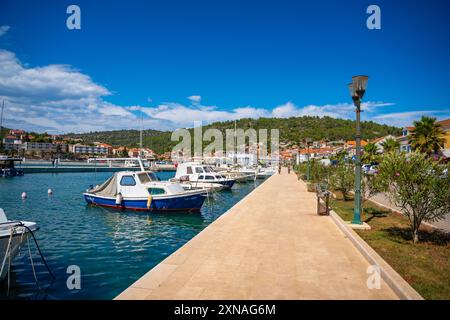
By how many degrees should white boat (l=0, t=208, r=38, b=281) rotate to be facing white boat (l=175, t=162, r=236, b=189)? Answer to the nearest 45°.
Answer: approximately 45° to its left

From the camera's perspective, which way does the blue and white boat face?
to the viewer's right

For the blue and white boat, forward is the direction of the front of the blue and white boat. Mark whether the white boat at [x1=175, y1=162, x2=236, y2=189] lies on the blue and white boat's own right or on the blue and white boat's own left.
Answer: on the blue and white boat's own left

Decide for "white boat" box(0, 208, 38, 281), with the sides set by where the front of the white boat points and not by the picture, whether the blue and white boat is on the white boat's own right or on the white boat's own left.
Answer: on the white boat's own left

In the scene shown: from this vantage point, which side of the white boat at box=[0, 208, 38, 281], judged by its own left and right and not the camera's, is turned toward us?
right

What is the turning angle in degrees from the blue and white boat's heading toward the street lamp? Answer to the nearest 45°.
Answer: approximately 45° to its right

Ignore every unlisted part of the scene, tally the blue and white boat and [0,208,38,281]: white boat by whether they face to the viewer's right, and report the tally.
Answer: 2
